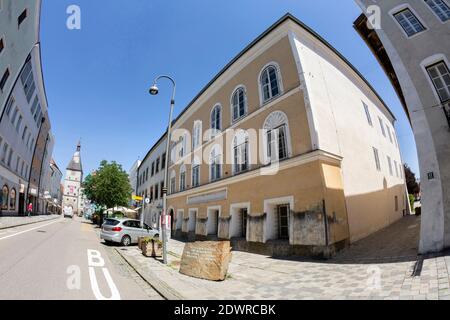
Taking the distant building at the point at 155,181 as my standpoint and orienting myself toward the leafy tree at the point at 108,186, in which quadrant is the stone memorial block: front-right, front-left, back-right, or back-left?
back-left

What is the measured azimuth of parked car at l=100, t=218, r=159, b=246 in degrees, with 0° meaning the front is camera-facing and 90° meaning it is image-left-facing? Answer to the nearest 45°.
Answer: approximately 225°

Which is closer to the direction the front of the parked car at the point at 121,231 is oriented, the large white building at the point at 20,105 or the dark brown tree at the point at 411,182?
the dark brown tree

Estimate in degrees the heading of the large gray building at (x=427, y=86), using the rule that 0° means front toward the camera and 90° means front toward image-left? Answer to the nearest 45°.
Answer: approximately 45°

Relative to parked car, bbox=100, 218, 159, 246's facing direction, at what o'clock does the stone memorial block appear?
The stone memorial block is roughly at 4 o'clock from the parked car.

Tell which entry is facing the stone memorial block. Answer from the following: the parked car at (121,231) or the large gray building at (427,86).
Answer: the large gray building

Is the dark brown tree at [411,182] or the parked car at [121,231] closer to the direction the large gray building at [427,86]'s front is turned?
the parked car

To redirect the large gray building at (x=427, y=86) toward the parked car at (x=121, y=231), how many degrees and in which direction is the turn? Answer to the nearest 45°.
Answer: approximately 45° to its right

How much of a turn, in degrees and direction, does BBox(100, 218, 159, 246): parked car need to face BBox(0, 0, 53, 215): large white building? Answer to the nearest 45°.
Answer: approximately 90° to its left

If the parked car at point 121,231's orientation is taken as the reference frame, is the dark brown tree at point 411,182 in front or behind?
in front

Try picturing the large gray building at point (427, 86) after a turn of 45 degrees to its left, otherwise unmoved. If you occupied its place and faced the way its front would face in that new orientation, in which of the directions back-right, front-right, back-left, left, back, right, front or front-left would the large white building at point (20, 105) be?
right

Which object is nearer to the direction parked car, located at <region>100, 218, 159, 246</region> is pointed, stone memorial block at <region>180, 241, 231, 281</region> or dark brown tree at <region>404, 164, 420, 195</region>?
the dark brown tree

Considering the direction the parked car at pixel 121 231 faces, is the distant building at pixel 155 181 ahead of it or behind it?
ahead
